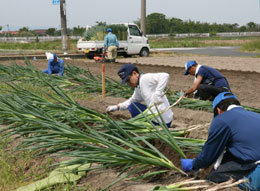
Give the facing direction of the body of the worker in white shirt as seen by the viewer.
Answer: to the viewer's left

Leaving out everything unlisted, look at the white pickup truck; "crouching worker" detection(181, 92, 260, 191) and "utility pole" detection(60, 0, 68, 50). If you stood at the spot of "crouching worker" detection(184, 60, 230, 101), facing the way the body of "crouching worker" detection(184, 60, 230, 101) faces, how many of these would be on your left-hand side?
1

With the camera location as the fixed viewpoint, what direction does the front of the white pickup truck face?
facing away from the viewer and to the right of the viewer

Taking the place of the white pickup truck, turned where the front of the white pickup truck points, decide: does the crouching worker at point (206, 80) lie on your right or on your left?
on your right

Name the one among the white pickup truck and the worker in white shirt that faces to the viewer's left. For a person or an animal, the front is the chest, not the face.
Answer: the worker in white shirt

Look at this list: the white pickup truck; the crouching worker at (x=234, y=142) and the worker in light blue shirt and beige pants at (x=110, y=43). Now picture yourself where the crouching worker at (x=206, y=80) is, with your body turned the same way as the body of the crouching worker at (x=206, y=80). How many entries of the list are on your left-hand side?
1

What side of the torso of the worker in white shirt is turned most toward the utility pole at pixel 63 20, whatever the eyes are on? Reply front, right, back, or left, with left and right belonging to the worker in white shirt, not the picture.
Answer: right

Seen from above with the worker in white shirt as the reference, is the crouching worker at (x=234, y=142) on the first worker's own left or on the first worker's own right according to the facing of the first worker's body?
on the first worker's own left

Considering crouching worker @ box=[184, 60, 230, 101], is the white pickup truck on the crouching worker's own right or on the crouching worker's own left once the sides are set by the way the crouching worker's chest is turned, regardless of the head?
on the crouching worker's own right

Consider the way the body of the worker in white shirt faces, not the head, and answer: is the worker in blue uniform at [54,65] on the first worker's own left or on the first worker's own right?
on the first worker's own right

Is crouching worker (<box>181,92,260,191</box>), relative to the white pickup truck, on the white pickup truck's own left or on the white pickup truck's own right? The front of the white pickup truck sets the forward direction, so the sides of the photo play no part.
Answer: on the white pickup truck's own right

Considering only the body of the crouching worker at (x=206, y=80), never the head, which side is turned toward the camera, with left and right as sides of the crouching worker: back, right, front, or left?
left

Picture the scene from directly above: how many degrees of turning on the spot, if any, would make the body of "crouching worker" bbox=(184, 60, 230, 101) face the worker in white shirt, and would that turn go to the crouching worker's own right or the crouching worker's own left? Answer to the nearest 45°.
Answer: approximately 45° to the crouching worker's own left
